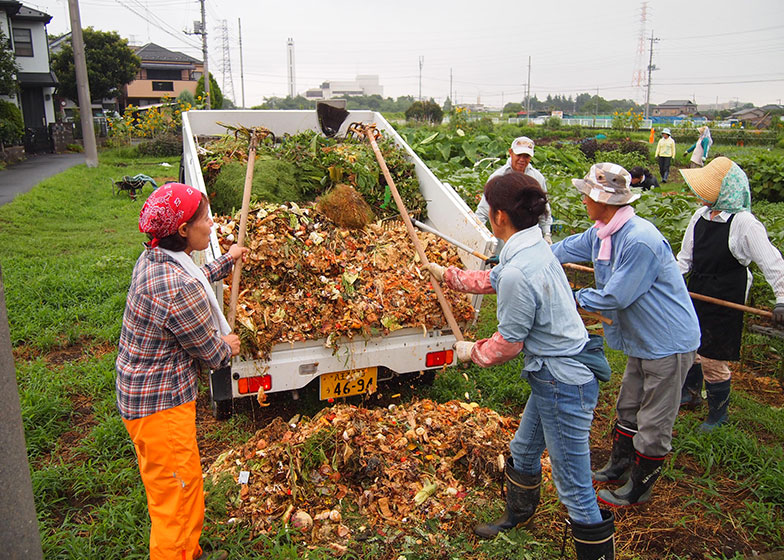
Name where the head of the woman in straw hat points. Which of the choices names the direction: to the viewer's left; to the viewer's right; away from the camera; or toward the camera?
to the viewer's left

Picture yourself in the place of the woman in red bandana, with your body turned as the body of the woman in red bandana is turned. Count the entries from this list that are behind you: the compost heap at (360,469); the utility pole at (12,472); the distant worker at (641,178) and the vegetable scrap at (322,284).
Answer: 1

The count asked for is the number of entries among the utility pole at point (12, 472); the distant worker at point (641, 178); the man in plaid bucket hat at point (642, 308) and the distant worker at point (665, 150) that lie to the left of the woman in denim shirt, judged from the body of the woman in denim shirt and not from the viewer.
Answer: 1

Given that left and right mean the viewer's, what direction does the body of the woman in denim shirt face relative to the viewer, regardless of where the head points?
facing away from the viewer and to the left of the viewer

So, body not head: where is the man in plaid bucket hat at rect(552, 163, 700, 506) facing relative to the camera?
to the viewer's left

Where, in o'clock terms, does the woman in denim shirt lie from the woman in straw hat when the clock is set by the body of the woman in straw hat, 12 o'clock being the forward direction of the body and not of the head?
The woman in denim shirt is roughly at 11 o'clock from the woman in straw hat.

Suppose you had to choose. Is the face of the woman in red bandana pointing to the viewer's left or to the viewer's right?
to the viewer's right

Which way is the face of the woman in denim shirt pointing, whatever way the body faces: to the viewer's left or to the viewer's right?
to the viewer's left
